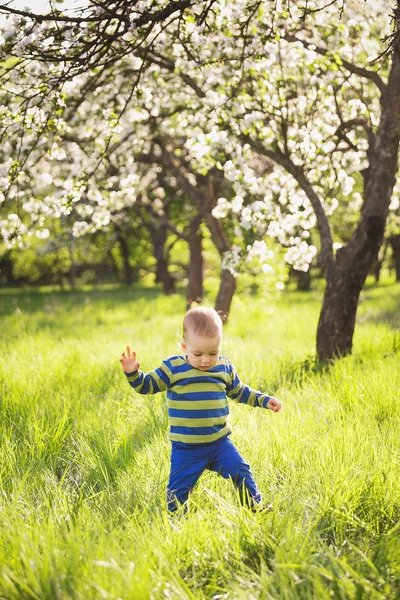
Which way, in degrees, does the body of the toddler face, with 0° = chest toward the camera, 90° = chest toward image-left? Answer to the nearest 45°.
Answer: approximately 0°

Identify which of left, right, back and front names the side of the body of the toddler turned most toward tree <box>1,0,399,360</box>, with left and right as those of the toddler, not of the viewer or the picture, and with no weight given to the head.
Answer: back
